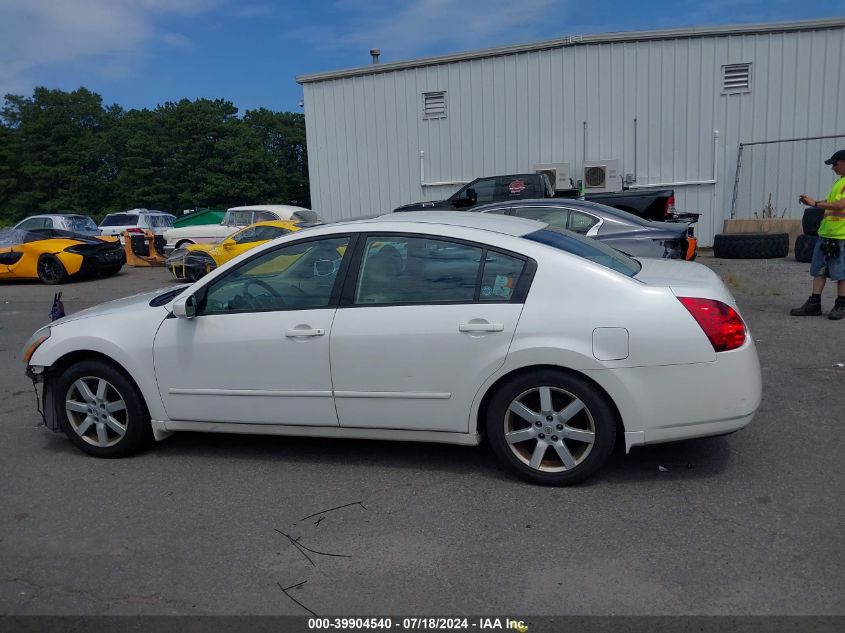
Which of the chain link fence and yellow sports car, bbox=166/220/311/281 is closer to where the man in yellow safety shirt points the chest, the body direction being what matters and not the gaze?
the yellow sports car

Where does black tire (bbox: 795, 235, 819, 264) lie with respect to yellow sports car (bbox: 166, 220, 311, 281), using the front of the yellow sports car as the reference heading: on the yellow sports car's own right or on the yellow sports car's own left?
on the yellow sports car's own left

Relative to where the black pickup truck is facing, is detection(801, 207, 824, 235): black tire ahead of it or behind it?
behind

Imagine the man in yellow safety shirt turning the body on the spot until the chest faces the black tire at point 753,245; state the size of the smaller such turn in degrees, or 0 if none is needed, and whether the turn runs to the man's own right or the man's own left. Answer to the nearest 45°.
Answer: approximately 90° to the man's own right

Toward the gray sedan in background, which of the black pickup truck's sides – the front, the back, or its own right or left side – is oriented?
left

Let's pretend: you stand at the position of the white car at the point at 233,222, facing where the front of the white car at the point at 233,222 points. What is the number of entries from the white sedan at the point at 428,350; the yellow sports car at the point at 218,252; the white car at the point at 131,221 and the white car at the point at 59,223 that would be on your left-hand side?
2

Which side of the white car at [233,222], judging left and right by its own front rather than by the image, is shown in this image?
left

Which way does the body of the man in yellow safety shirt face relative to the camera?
to the viewer's left

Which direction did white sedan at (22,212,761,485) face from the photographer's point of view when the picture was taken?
facing to the left of the viewer

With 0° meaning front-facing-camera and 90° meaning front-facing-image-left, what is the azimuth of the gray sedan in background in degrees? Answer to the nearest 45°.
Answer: approximately 90°

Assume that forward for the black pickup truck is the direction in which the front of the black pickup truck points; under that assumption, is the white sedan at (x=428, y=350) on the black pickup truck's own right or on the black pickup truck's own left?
on the black pickup truck's own left

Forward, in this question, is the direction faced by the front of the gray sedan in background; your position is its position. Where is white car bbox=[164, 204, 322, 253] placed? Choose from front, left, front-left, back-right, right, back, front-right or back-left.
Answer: front-right

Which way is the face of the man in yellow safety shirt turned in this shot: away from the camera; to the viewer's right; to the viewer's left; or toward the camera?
to the viewer's left
